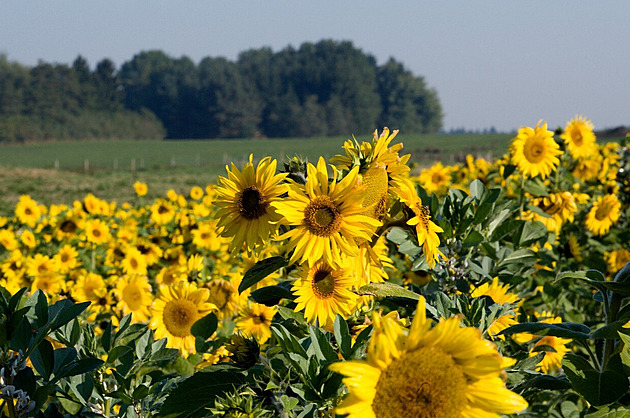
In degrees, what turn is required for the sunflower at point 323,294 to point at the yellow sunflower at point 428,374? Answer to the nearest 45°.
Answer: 0° — it already faces it

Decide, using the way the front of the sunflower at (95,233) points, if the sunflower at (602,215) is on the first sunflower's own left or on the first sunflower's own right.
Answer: on the first sunflower's own left

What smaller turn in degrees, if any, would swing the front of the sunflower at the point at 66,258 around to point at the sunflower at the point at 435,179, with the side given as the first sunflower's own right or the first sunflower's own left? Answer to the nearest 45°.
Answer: approximately 90° to the first sunflower's own left

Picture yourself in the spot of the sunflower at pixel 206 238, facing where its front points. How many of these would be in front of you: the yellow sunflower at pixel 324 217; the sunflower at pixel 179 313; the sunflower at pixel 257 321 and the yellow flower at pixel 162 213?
3

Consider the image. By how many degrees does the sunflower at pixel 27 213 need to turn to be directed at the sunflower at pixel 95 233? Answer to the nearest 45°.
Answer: approximately 45° to its left

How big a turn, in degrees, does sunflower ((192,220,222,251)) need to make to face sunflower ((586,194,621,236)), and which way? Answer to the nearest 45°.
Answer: approximately 90° to its left

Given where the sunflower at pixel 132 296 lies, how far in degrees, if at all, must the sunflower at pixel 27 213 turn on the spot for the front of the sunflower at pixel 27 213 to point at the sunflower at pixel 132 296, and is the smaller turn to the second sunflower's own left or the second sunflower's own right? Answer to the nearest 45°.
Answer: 0° — it already faces it
